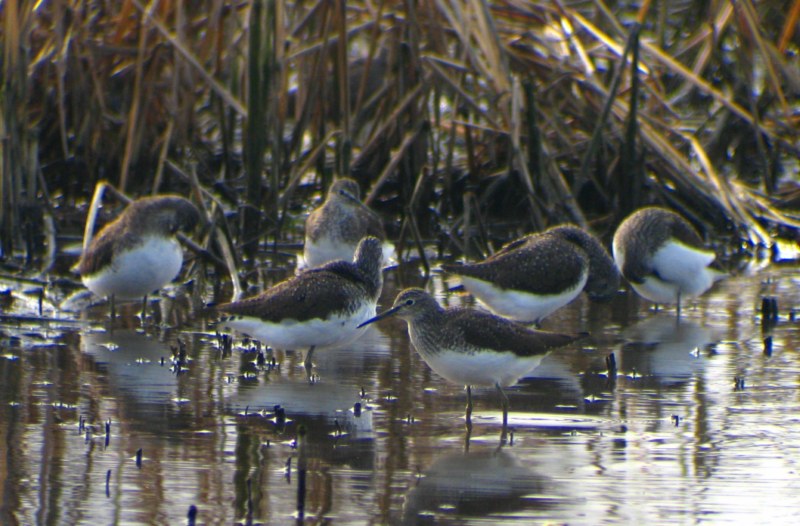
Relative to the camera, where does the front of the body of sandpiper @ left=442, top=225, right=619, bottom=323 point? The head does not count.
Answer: to the viewer's right

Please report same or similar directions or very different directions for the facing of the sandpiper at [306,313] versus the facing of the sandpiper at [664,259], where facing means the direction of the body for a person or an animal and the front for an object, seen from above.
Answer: very different directions

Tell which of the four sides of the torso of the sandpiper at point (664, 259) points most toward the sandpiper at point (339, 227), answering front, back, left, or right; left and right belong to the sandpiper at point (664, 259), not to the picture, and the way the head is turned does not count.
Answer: front

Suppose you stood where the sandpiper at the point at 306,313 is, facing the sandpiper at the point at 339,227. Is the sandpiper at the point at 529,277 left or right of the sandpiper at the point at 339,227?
right

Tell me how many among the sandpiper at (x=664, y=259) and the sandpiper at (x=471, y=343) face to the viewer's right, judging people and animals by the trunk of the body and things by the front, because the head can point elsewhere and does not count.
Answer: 0

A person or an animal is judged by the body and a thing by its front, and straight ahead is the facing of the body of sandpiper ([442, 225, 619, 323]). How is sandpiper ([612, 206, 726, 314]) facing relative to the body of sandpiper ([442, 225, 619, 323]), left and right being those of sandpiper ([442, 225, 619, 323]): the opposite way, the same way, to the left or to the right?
the opposite way

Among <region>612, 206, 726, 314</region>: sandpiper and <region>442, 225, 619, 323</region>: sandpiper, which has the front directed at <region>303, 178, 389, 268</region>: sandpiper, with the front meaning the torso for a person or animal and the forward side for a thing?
<region>612, 206, 726, 314</region>: sandpiper

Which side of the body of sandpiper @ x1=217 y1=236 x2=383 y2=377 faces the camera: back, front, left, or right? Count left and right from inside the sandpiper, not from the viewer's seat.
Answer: right

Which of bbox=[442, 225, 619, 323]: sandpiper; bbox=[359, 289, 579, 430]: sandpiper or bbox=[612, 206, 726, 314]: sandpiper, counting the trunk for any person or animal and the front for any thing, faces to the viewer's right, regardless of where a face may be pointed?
bbox=[442, 225, 619, 323]: sandpiper

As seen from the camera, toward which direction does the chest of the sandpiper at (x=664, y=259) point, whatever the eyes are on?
to the viewer's left

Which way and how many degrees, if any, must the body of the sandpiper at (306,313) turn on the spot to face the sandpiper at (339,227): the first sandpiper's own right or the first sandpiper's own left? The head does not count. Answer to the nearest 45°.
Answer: approximately 90° to the first sandpiper's own left

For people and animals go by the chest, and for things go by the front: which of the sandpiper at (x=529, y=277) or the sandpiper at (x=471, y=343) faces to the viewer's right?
the sandpiper at (x=529, y=277)

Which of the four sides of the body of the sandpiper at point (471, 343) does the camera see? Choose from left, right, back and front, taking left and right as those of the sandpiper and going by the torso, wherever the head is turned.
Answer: left

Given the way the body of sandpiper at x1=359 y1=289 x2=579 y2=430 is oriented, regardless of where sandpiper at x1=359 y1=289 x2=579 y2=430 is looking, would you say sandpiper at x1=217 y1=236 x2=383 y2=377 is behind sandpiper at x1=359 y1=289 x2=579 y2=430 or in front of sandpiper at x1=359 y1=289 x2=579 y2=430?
in front

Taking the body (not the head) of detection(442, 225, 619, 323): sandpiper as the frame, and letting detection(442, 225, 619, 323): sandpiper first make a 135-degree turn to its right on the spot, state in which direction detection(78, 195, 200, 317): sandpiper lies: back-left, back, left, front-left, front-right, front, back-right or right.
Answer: front-right

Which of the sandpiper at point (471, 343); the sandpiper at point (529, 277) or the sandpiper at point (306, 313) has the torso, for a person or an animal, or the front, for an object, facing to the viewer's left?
the sandpiper at point (471, 343)
